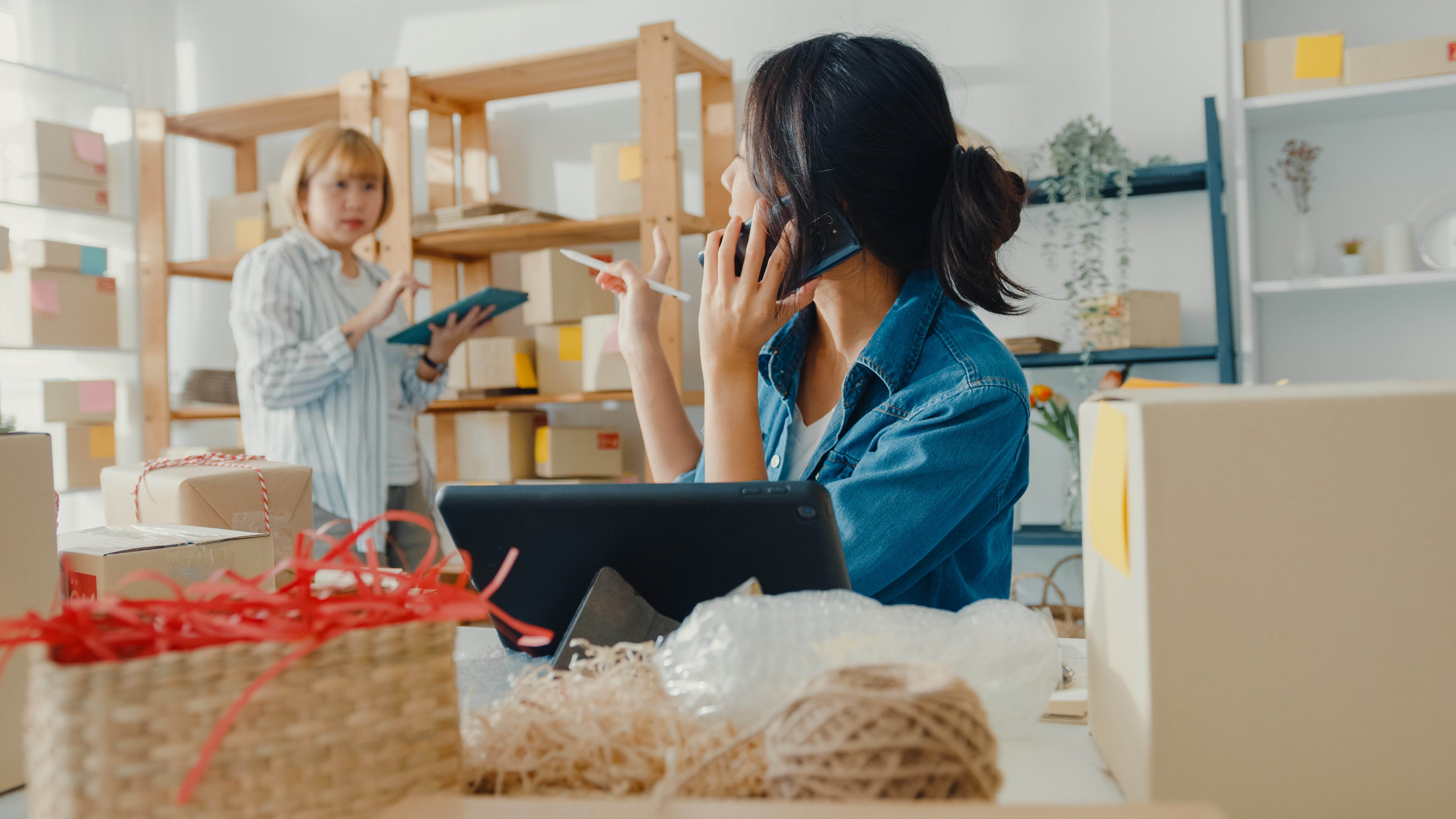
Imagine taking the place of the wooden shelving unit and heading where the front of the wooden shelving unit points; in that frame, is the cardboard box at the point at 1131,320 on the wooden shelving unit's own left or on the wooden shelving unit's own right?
on the wooden shelving unit's own left

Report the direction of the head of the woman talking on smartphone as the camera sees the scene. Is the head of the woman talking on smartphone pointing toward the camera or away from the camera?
away from the camera

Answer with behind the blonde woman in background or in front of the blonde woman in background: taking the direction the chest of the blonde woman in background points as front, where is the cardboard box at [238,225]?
behind

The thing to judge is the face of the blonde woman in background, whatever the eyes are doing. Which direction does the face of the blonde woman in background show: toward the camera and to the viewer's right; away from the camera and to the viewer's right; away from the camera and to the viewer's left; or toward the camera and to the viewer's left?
toward the camera and to the viewer's right

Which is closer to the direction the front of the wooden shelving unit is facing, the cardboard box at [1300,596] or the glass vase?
the cardboard box

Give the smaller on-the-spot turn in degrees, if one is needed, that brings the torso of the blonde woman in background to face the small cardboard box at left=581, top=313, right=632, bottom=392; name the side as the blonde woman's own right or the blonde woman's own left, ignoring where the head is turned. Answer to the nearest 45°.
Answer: approximately 45° to the blonde woman's own left

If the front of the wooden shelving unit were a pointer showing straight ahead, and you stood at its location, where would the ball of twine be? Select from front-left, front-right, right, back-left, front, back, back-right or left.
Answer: front-left

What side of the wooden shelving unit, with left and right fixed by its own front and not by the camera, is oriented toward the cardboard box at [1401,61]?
left

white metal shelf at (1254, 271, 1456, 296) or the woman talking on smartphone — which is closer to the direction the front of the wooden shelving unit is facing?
the woman talking on smartphone
